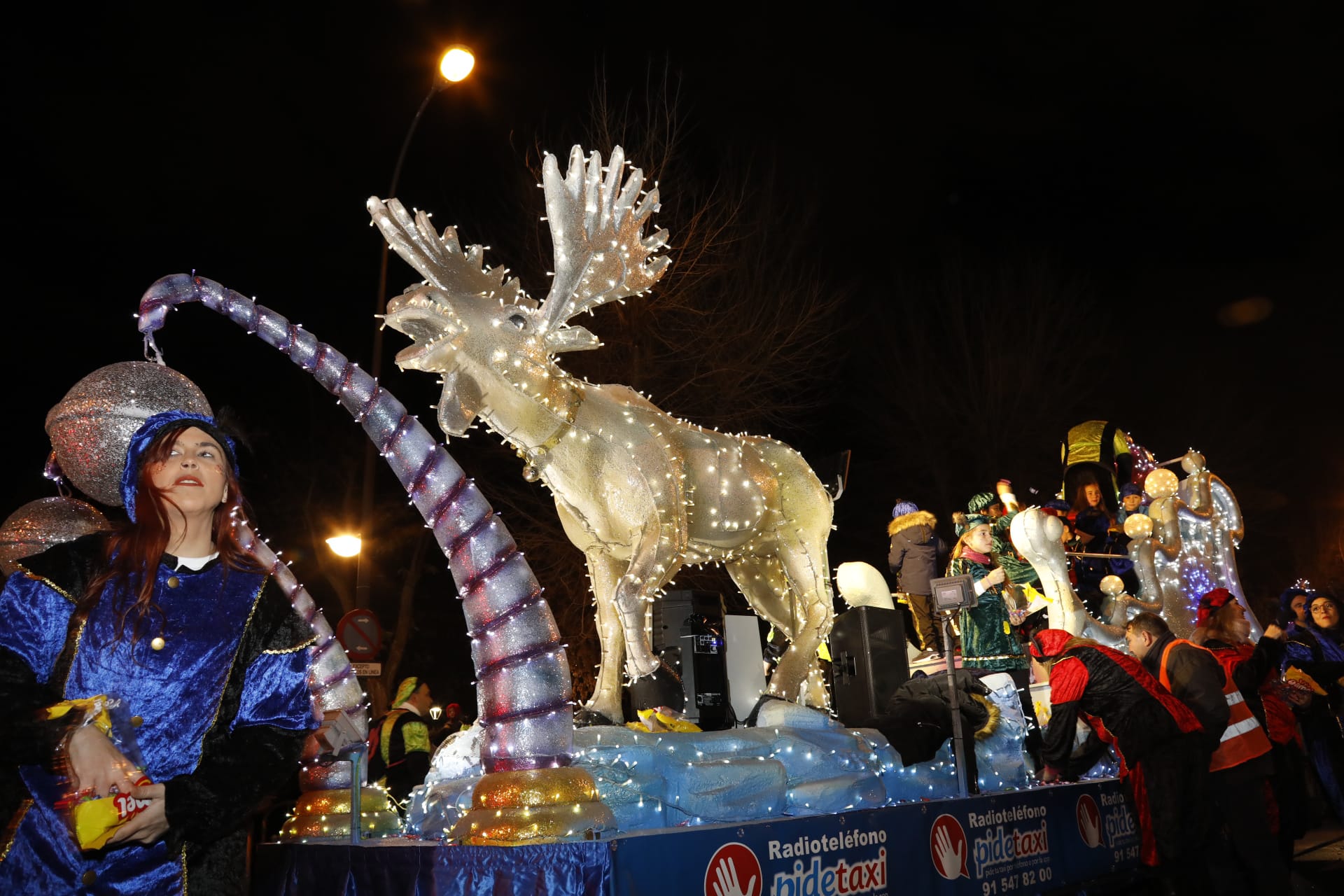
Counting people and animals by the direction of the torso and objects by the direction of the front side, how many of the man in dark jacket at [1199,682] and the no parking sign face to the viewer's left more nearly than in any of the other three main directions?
1

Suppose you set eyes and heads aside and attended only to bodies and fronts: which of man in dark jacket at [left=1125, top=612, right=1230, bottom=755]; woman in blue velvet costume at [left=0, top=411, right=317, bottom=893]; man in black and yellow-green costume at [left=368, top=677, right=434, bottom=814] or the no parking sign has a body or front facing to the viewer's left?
man in dark jacket at [left=1125, top=612, right=1230, bottom=755]

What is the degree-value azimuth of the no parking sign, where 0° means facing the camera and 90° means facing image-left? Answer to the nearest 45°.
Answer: approximately 0°

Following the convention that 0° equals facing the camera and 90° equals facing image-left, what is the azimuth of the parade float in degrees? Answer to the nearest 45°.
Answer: approximately 45°

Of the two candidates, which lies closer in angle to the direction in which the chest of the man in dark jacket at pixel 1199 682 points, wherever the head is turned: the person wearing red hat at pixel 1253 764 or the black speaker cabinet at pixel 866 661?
the black speaker cabinet

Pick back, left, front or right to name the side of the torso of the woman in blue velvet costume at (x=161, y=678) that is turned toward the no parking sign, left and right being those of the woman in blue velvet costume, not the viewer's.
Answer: back

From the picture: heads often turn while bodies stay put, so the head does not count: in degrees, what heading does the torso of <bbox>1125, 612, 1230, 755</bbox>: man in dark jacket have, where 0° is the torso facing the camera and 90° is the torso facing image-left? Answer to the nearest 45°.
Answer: approximately 90°

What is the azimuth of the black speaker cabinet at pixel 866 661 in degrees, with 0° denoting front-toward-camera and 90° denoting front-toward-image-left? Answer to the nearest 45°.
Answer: approximately 315°
